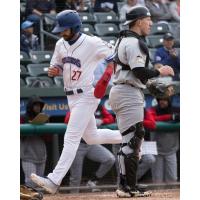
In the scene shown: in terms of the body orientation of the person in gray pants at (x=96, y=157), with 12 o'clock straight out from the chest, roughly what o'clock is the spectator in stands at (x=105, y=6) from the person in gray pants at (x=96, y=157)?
the spectator in stands at (x=105, y=6) is roughly at 6 o'clock from the person in gray pants at (x=96, y=157).

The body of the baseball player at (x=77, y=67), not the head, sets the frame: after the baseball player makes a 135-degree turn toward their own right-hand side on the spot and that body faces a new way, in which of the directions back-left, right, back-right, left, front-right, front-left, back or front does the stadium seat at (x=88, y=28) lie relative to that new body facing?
front

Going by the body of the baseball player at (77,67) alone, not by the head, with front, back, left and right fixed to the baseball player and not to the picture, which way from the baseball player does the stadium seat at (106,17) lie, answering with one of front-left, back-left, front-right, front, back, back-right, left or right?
back-right

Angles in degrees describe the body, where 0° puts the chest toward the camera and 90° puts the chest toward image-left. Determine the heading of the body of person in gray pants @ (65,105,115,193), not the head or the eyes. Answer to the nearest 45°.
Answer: approximately 0°

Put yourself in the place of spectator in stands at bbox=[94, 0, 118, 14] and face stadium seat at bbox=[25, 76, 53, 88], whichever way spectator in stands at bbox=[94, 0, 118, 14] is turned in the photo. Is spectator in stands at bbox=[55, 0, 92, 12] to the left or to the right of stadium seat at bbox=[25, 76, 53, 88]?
right

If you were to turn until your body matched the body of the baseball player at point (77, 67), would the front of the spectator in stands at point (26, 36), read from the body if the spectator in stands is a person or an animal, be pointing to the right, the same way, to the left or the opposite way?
to the left

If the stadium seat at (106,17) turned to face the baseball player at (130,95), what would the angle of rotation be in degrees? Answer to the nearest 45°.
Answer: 0° — it already faces them

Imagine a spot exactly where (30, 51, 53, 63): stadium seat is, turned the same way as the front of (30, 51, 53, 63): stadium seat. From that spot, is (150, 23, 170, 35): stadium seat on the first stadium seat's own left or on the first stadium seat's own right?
on the first stadium seat's own left
